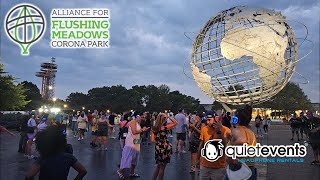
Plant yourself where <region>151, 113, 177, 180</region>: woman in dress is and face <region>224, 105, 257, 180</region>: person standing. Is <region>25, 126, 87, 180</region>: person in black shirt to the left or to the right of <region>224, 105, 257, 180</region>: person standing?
right

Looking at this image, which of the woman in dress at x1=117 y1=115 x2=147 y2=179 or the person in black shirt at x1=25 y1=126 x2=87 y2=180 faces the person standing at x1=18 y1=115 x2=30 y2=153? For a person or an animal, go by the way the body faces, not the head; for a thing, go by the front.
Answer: the person in black shirt

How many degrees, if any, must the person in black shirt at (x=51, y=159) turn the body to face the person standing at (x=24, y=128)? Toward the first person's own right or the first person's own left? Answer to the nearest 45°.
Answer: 0° — they already face them

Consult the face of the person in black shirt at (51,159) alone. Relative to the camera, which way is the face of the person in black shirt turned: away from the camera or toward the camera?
away from the camera

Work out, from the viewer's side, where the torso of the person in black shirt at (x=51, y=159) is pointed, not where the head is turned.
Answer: away from the camera

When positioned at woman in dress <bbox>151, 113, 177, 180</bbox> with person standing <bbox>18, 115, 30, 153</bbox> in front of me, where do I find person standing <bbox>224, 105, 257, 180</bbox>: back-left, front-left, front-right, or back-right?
back-left

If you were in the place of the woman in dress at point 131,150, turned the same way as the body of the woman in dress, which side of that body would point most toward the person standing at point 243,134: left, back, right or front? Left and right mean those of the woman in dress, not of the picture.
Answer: right

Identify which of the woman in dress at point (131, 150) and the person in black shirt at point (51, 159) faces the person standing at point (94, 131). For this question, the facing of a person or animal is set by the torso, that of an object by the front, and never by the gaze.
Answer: the person in black shirt
